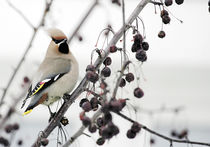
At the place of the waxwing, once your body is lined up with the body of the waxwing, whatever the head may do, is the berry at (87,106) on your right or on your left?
on your right

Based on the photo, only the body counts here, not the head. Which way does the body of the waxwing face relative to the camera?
to the viewer's right
